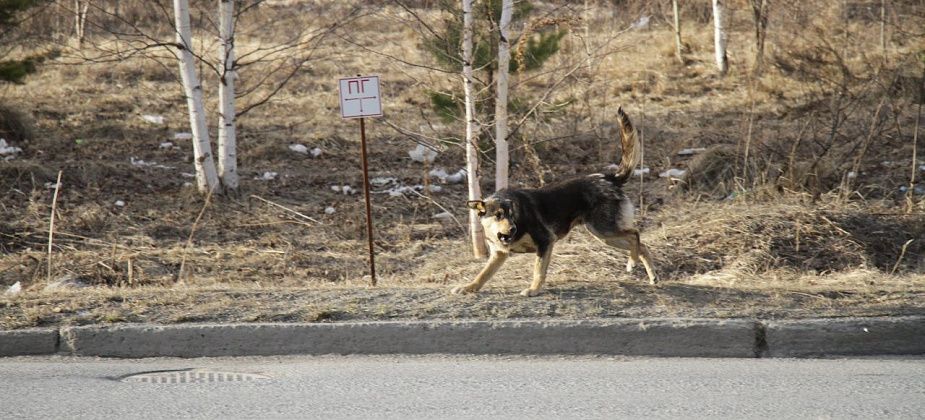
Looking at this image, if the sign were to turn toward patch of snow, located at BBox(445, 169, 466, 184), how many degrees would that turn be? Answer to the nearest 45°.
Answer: approximately 180°

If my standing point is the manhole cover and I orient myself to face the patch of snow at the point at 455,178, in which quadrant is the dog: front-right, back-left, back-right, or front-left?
front-right

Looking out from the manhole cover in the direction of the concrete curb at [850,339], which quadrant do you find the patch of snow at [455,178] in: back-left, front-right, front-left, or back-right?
front-left

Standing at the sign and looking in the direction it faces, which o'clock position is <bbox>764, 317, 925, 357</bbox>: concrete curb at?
The concrete curb is roughly at 10 o'clock from the sign.

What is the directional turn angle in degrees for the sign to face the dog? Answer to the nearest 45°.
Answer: approximately 45° to its left

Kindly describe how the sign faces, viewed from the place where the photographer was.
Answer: facing the viewer

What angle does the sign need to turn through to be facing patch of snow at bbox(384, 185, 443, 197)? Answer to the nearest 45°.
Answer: approximately 180°
